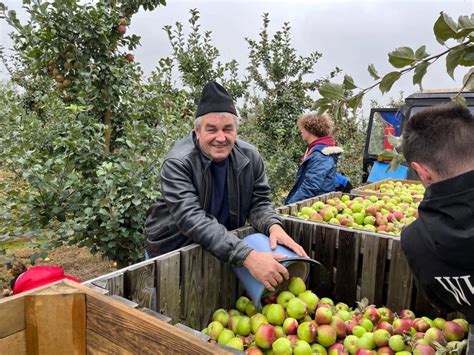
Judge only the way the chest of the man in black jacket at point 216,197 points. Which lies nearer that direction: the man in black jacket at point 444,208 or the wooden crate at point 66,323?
the man in black jacket

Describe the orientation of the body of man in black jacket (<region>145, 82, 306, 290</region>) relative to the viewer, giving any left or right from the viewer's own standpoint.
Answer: facing the viewer and to the right of the viewer

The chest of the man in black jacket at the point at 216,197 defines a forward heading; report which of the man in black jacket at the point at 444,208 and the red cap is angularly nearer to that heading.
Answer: the man in black jacket

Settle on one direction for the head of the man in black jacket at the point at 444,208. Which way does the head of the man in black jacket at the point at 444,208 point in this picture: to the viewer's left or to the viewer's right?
to the viewer's left

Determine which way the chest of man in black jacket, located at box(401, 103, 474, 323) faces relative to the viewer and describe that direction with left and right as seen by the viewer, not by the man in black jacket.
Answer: facing away from the viewer and to the left of the viewer

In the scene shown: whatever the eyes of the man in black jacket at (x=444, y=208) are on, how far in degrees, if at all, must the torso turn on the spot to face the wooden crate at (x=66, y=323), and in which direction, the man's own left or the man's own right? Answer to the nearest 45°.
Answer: approximately 90° to the man's own left

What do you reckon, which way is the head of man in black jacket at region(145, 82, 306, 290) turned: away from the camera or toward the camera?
toward the camera
